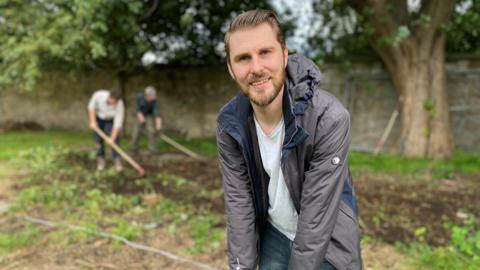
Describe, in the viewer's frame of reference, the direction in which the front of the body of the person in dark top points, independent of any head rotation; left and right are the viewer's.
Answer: facing the viewer and to the right of the viewer

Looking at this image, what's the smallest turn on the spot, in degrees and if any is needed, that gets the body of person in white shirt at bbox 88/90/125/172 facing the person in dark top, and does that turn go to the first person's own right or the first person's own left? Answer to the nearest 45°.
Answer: approximately 90° to the first person's own left

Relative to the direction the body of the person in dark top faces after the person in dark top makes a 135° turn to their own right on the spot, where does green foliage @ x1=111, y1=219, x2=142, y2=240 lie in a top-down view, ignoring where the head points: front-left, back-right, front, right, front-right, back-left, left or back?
left

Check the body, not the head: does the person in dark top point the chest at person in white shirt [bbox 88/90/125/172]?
no

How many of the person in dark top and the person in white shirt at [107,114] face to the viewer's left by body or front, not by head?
0

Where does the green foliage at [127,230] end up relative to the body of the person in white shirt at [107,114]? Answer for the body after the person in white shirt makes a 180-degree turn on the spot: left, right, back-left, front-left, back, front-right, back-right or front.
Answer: back-left

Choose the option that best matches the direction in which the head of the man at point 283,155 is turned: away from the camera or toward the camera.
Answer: toward the camera

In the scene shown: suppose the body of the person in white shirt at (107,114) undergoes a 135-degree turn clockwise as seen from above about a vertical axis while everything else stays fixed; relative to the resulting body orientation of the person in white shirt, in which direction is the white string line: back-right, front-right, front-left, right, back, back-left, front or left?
left

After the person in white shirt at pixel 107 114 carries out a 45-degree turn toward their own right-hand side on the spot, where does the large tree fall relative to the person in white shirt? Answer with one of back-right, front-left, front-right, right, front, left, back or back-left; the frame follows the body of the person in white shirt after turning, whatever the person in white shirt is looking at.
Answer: left
